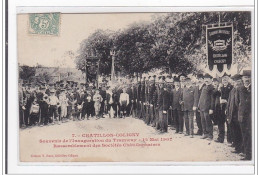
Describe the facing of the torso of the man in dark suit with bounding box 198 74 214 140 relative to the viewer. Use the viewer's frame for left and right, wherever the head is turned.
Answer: facing the viewer and to the left of the viewer

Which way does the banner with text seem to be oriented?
toward the camera
